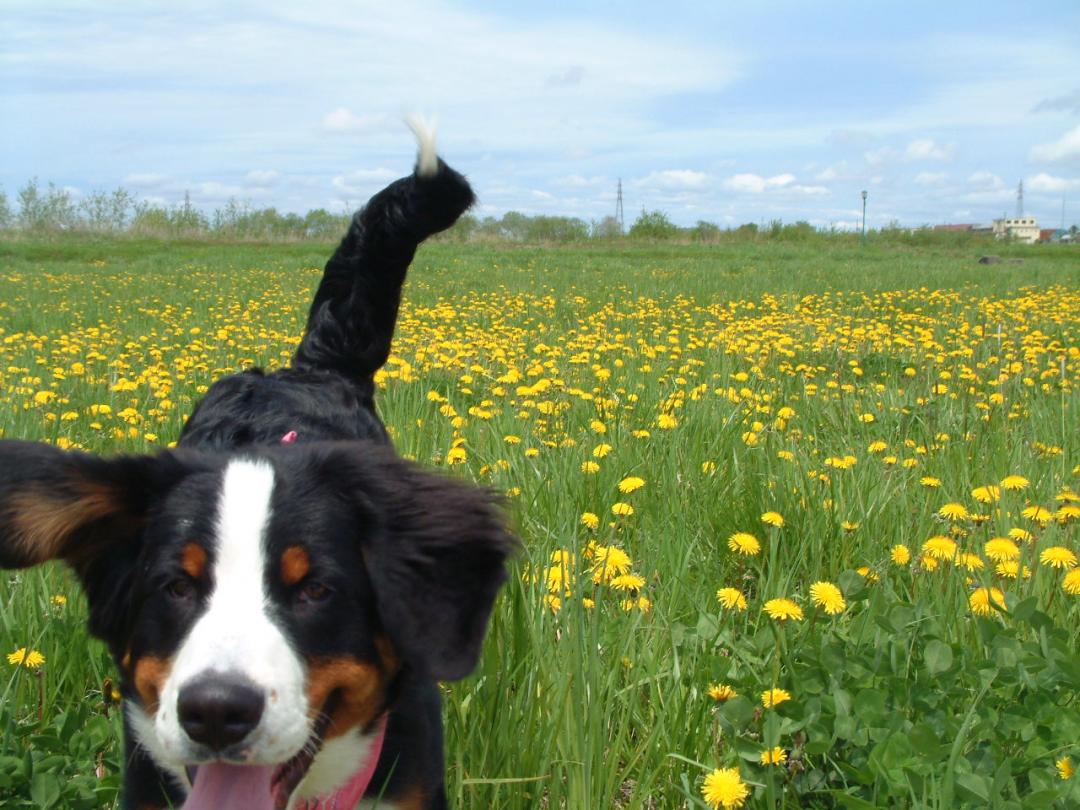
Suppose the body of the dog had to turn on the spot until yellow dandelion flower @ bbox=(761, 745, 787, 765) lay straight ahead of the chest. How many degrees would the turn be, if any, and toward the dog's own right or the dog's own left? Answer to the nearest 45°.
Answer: approximately 90° to the dog's own left

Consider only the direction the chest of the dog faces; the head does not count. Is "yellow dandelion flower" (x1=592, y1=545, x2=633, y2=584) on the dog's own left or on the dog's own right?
on the dog's own left

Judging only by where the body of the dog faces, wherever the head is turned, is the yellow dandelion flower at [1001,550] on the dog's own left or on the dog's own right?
on the dog's own left

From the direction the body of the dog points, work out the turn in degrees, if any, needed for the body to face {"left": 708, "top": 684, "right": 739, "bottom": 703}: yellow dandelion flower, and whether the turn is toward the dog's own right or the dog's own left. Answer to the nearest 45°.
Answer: approximately 90° to the dog's own left

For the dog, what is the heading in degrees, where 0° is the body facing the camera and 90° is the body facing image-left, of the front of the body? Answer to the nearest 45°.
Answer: approximately 0°

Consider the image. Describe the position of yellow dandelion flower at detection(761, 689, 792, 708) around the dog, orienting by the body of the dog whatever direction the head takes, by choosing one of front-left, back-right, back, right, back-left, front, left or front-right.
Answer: left

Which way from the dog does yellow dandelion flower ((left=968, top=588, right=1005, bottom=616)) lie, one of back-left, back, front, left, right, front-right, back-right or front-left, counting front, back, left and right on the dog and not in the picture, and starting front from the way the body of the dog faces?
left
